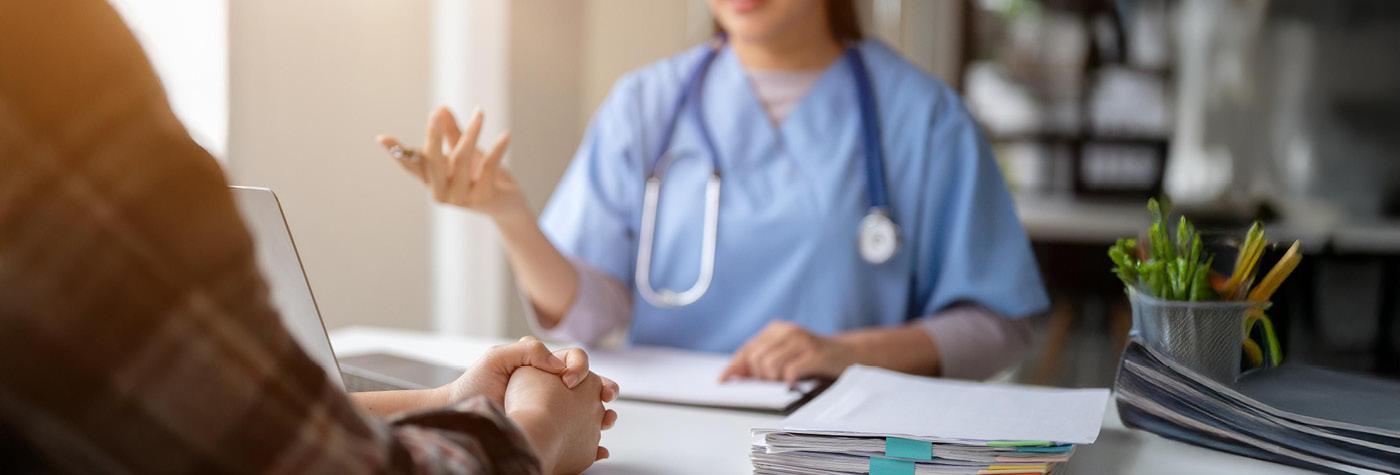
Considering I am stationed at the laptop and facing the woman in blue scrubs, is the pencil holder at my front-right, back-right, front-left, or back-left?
front-right

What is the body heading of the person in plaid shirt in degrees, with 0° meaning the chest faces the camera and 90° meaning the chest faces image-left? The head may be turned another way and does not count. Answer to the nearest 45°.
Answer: approximately 225°

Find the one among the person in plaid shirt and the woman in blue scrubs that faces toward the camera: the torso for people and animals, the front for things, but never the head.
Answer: the woman in blue scrubs

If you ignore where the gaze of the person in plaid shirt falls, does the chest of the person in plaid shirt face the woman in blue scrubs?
yes

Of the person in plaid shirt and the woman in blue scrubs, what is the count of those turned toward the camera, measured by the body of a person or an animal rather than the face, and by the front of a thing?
1

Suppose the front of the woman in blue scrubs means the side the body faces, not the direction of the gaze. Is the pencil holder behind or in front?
in front

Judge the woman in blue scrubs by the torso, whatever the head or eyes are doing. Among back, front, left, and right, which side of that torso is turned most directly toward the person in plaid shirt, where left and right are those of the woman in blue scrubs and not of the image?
front

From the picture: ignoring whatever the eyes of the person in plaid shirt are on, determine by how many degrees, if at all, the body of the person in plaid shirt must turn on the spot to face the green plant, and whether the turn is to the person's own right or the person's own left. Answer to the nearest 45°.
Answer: approximately 45° to the person's own right

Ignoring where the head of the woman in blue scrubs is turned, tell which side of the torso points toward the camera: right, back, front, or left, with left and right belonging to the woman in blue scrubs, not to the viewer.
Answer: front

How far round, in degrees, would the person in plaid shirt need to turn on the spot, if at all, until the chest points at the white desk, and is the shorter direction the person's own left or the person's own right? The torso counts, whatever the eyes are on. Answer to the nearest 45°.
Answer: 0° — they already face it

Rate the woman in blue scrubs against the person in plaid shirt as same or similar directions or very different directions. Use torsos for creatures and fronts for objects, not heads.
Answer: very different directions
